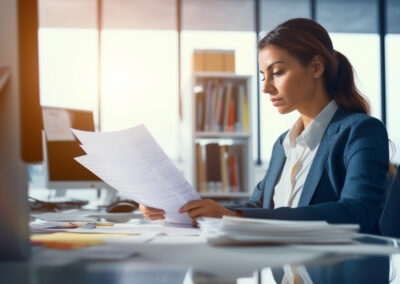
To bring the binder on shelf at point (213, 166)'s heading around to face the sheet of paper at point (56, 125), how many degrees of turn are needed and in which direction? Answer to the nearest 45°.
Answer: approximately 45° to its right

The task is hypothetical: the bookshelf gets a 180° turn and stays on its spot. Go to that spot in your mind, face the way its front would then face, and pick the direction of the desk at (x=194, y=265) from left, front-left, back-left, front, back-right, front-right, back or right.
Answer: back

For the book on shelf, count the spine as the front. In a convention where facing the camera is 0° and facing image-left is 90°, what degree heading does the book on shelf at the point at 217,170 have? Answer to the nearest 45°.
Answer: approximately 0°

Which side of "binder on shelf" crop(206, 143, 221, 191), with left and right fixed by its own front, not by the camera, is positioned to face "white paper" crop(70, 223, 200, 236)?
front

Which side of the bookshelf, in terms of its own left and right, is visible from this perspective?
front

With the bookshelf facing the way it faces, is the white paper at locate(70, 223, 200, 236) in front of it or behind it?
in front

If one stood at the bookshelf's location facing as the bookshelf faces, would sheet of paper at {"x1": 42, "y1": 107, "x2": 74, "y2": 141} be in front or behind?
in front

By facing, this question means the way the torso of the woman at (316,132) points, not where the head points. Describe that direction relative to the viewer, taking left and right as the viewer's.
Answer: facing the viewer and to the left of the viewer

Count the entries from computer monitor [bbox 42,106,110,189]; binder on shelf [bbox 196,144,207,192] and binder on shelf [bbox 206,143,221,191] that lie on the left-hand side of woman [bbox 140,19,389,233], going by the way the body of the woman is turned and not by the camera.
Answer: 0

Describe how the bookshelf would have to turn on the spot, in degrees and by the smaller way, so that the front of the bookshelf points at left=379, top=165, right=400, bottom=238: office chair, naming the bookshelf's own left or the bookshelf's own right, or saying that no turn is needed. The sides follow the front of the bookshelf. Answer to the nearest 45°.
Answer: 0° — it already faces it

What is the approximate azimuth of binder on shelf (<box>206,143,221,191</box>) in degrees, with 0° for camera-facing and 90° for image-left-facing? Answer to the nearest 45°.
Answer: approximately 0°

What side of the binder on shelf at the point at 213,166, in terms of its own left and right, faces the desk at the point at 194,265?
front

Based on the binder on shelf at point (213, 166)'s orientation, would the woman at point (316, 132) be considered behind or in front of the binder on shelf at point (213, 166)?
in front

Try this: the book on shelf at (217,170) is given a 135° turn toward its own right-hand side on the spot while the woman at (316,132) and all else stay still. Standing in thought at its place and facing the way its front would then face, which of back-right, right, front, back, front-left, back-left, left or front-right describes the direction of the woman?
back-left

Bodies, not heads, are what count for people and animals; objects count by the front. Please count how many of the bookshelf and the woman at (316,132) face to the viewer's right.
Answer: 0
